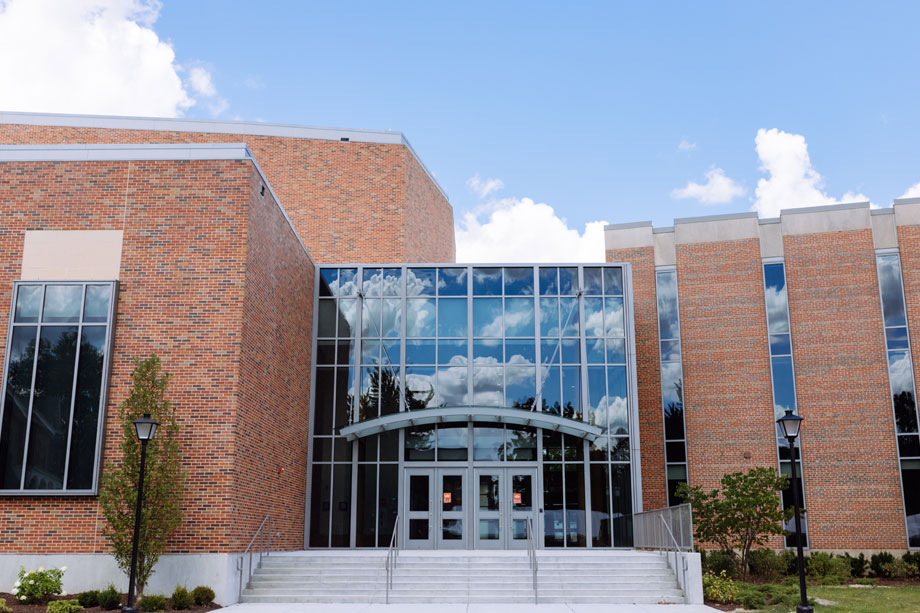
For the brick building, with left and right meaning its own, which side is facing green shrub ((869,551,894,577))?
left

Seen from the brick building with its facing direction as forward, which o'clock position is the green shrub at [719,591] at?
The green shrub is roughly at 10 o'clock from the brick building.

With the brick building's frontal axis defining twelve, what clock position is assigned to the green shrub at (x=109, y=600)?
The green shrub is roughly at 1 o'clock from the brick building.

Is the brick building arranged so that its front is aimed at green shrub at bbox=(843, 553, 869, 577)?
no

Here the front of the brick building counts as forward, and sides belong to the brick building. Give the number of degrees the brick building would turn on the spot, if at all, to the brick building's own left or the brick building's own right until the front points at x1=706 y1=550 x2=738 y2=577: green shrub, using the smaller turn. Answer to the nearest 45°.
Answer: approximately 90° to the brick building's own left

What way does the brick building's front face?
toward the camera

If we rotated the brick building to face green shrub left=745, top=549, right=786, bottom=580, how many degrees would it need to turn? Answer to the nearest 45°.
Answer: approximately 90° to its left

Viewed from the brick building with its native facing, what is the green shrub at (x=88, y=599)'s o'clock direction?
The green shrub is roughly at 1 o'clock from the brick building.
